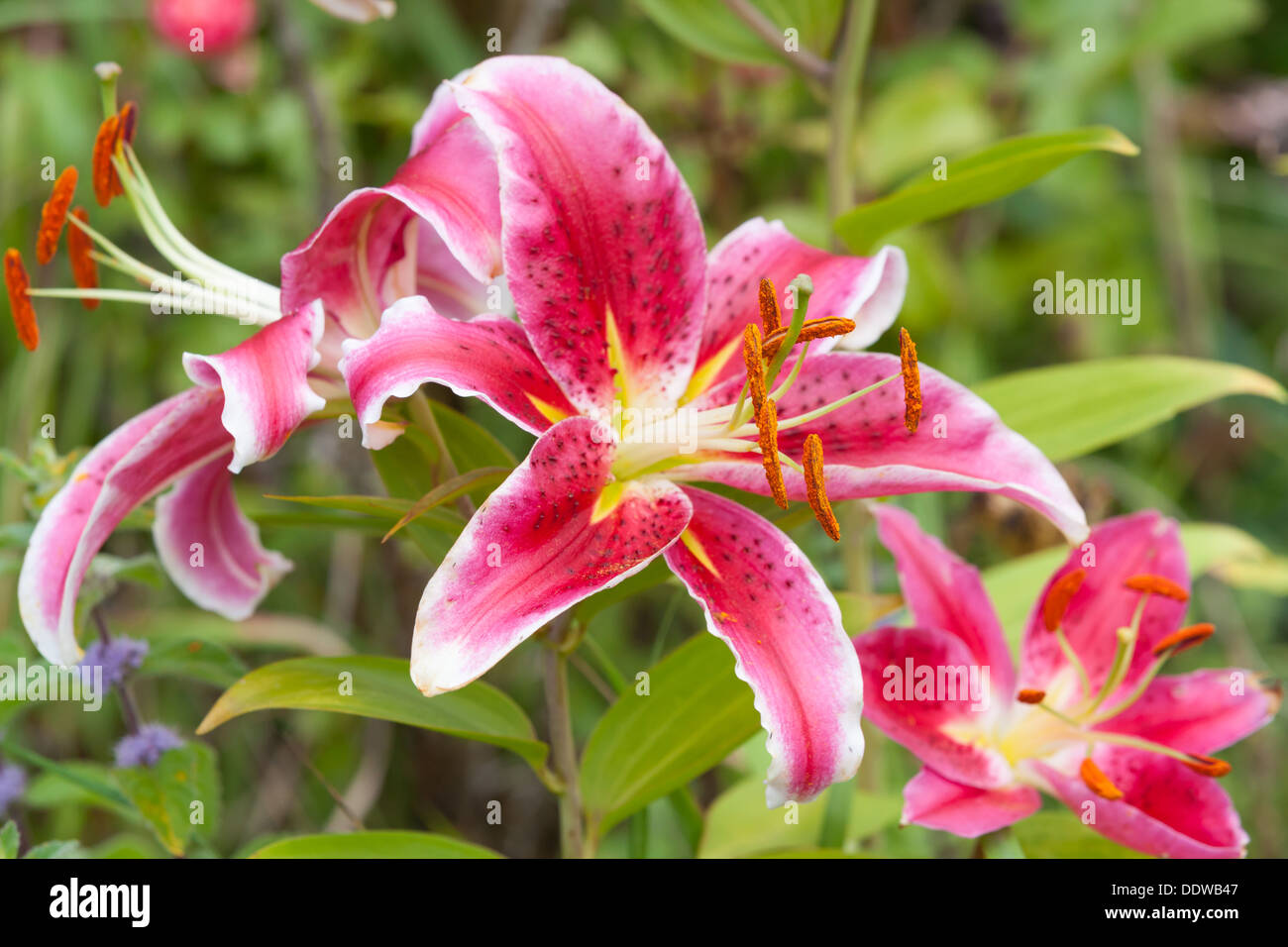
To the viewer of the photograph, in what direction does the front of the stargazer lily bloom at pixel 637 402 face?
facing the viewer and to the right of the viewer

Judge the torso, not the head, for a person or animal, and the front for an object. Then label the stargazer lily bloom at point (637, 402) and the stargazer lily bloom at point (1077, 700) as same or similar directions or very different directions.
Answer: same or similar directions

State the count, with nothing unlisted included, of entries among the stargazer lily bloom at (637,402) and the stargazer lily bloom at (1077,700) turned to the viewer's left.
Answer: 0
